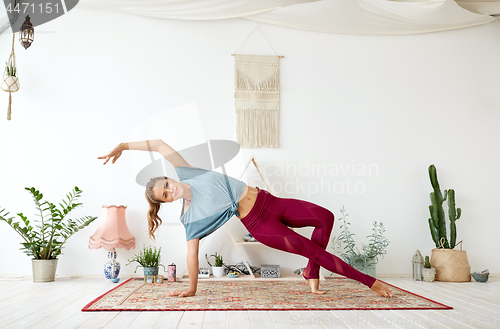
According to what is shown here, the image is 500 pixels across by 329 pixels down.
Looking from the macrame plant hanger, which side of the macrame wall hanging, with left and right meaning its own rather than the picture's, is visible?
right

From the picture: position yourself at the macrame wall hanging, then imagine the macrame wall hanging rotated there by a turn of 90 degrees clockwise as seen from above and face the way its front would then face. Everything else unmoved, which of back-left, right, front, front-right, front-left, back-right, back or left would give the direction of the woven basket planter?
back

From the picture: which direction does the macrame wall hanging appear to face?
toward the camera

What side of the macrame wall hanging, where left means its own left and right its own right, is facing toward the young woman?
front

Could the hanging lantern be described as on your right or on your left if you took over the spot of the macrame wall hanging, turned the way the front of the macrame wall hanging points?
on your right
